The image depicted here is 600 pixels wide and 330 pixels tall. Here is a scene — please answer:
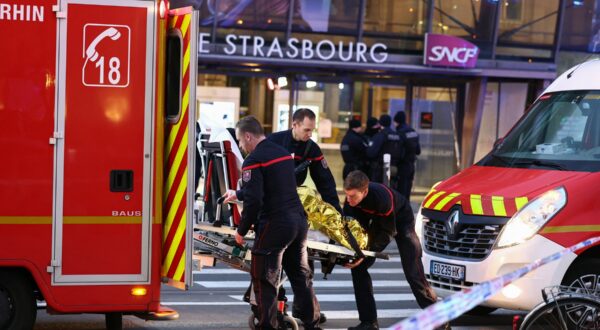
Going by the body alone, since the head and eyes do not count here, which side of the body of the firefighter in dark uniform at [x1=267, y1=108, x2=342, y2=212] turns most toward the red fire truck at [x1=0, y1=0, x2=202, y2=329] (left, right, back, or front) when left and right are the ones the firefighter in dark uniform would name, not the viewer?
right

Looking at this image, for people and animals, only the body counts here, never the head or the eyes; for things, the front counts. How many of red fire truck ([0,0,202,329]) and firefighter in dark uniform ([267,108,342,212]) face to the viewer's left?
1

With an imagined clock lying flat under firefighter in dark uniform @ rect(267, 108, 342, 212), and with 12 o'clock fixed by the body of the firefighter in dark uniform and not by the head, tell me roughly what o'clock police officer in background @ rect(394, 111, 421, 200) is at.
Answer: The police officer in background is roughly at 8 o'clock from the firefighter in dark uniform.

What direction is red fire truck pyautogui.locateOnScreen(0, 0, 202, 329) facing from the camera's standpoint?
to the viewer's left

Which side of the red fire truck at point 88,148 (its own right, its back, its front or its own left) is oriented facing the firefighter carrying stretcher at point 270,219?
back

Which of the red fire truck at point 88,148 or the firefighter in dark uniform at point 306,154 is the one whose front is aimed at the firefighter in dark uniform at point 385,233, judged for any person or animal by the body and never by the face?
the firefighter in dark uniform at point 306,154

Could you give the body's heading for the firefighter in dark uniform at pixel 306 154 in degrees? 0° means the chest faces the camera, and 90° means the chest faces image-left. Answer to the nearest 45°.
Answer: approximately 315°

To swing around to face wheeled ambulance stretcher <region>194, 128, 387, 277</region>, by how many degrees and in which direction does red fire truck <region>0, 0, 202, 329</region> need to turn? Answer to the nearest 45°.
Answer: approximately 135° to its right

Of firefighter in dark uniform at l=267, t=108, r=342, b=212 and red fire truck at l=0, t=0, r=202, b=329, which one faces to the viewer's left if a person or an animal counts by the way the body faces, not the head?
the red fire truck
